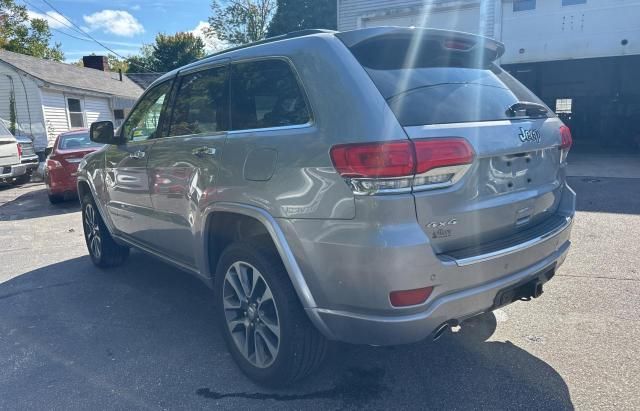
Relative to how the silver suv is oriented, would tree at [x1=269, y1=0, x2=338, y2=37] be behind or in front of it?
in front

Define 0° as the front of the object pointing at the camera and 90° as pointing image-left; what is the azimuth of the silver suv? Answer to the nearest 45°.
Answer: approximately 135°

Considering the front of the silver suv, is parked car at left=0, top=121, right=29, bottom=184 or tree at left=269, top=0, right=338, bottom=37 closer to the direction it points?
the parked car

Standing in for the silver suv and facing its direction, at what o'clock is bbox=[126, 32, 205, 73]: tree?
The tree is roughly at 1 o'clock from the silver suv.

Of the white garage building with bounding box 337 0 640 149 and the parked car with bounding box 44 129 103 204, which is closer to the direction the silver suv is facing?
the parked car

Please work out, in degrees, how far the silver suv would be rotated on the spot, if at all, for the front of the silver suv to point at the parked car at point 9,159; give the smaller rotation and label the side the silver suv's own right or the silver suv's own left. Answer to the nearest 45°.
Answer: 0° — it already faces it

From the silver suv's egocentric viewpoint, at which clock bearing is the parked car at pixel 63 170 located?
The parked car is roughly at 12 o'clock from the silver suv.

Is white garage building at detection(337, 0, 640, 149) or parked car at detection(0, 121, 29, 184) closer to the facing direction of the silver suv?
the parked car
